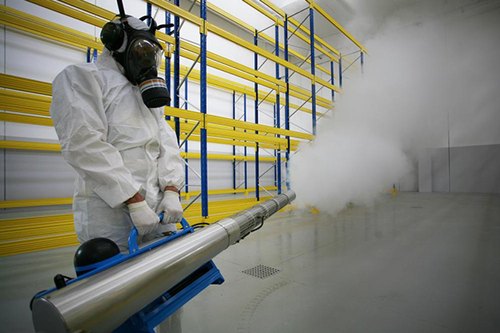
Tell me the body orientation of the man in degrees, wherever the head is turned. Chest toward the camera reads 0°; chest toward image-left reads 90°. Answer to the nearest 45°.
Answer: approximately 315°
